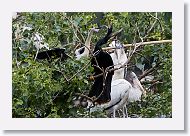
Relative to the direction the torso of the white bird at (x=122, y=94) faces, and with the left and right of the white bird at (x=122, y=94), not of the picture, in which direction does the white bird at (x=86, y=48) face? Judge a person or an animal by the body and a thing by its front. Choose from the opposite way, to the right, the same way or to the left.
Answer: the same way
